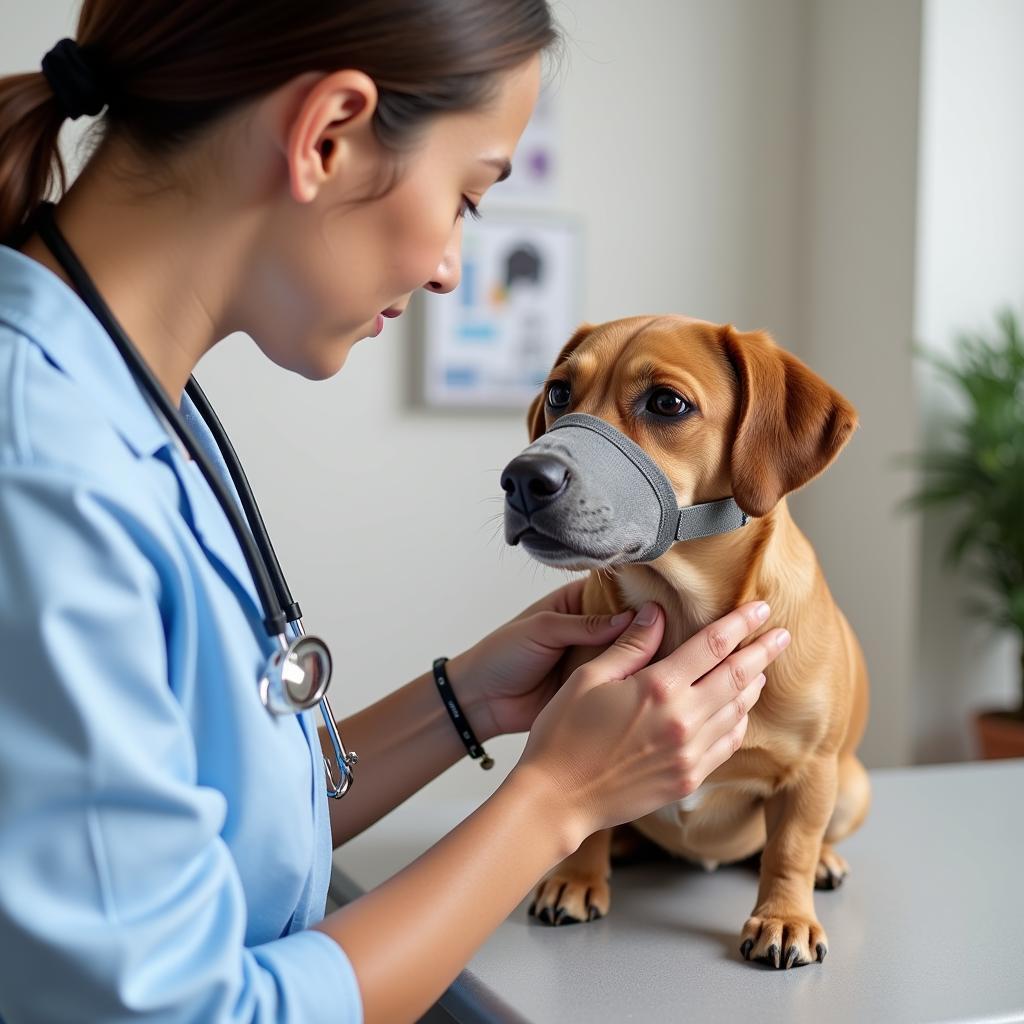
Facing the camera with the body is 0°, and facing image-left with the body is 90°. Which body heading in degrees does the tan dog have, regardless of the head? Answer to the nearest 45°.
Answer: approximately 45°

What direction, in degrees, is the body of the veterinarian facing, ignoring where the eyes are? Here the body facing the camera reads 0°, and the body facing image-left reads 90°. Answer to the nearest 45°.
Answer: approximately 270°

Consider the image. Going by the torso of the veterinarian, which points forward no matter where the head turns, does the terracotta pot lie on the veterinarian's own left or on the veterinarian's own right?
on the veterinarian's own left

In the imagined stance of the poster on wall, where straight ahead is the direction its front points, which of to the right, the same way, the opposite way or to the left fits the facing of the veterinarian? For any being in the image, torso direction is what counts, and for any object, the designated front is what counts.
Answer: to the left

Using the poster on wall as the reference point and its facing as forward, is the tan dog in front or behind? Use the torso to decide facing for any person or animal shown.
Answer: in front

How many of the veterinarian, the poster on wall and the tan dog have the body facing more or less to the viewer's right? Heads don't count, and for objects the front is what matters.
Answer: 1

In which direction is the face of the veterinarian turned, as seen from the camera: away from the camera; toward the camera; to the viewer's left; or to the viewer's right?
to the viewer's right

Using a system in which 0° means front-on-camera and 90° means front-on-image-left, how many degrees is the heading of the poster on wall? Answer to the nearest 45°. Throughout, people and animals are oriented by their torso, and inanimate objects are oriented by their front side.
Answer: approximately 0°

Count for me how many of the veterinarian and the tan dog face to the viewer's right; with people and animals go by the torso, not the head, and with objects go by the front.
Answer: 1

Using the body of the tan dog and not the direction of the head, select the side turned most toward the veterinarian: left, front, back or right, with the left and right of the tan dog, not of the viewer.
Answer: front

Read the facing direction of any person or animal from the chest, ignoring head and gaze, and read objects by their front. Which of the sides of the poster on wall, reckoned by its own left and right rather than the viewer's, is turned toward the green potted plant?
left

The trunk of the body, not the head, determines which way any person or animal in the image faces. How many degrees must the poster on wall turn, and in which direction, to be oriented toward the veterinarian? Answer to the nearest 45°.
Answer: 0° — it already faces them
